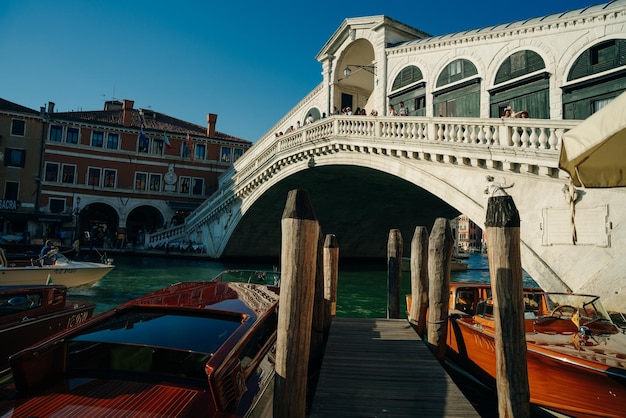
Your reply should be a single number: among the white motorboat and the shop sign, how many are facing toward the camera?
1

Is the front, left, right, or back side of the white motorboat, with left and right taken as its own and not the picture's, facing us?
right

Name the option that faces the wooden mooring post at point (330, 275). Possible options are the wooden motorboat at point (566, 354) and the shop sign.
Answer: the shop sign

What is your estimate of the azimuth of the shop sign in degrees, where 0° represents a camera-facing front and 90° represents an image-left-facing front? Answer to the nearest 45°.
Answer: approximately 0°

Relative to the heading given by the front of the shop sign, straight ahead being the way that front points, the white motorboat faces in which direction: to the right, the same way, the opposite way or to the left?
to the left

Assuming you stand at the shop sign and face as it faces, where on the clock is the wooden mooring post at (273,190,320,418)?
The wooden mooring post is roughly at 12 o'clock from the shop sign.

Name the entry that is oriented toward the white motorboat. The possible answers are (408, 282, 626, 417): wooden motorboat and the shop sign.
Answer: the shop sign

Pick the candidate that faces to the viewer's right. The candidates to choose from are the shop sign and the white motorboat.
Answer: the white motorboat
